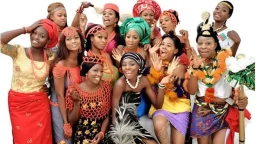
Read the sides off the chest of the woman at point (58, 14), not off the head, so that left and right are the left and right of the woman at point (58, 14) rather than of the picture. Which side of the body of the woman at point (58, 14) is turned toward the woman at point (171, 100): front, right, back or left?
front

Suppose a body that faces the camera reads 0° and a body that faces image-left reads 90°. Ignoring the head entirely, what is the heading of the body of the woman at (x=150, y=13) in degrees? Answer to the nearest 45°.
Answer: approximately 0°

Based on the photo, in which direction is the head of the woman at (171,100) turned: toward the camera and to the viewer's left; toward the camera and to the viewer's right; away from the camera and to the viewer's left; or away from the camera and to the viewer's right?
toward the camera and to the viewer's left

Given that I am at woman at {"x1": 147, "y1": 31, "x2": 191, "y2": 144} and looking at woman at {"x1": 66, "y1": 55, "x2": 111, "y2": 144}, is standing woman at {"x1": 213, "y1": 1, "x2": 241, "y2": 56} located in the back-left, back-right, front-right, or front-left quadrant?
back-right

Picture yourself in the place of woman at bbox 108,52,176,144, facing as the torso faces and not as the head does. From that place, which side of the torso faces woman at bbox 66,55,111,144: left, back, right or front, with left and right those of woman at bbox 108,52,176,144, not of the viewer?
right

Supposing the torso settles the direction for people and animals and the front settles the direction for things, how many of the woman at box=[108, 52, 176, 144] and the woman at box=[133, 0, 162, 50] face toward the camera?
2

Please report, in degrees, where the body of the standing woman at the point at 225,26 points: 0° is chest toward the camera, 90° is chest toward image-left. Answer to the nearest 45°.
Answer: approximately 45°

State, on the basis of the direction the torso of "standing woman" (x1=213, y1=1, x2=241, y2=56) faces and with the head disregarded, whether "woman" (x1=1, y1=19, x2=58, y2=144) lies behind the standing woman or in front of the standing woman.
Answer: in front

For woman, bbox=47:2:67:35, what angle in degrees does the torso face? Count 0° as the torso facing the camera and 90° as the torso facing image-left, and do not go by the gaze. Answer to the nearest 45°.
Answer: approximately 315°
